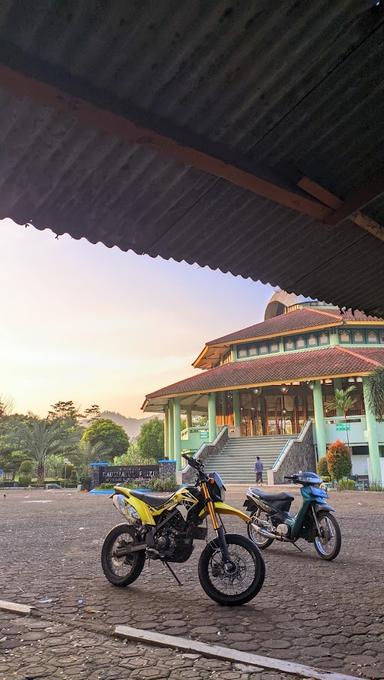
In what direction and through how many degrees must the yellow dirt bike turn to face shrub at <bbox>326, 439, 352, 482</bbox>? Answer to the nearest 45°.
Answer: approximately 135° to its left

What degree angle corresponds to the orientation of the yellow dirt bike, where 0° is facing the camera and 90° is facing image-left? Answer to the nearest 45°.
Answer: approximately 315°

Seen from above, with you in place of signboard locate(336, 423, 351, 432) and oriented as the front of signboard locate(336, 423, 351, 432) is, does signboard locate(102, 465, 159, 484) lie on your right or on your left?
on your right

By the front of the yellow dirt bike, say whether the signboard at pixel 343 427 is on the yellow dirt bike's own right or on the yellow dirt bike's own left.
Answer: on the yellow dirt bike's own left

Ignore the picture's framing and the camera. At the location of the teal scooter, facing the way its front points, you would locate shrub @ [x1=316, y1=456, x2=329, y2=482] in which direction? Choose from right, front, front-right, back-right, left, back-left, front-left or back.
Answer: back-left

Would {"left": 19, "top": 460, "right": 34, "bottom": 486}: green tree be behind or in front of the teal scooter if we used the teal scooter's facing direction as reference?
behind

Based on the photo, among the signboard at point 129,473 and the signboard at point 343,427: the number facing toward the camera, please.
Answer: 2

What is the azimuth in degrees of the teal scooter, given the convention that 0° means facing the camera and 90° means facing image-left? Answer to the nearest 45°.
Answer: approximately 315°

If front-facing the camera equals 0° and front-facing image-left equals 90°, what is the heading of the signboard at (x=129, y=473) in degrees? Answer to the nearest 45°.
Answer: approximately 0°

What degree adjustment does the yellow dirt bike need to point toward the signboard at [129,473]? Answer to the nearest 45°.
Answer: approximately 135° to its left
